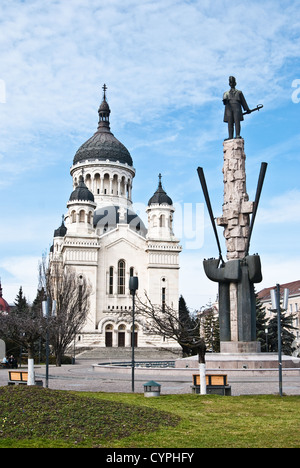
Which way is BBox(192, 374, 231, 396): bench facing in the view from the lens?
facing away from the viewer

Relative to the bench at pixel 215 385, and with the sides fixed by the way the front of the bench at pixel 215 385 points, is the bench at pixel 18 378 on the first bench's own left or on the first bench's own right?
on the first bench's own left

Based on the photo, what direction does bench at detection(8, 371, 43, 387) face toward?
away from the camera

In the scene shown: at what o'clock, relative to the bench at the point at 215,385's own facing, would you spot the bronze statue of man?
The bronze statue of man is roughly at 12 o'clock from the bench.

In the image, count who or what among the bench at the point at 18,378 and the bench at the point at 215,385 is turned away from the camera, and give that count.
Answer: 2

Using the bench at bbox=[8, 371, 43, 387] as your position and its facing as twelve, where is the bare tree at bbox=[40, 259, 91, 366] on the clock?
The bare tree is roughly at 12 o'clock from the bench.

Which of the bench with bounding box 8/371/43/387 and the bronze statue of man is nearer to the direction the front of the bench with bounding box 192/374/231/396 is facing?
the bronze statue of man
